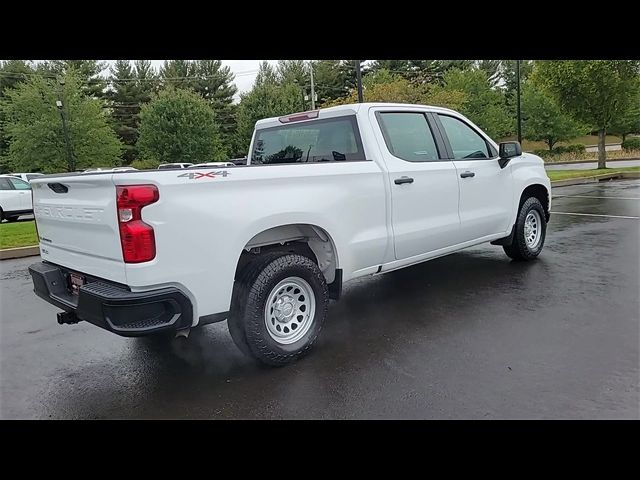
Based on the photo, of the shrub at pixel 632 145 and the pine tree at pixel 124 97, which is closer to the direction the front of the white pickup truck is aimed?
the shrub

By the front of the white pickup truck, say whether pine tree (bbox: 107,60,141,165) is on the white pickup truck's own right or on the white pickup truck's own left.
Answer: on the white pickup truck's own left

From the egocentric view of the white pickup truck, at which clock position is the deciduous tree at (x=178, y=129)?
The deciduous tree is roughly at 10 o'clock from the white pickup truck.

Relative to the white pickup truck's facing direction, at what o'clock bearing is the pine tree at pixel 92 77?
The pine tree is roughly at 10 o'clock from the white pickup truck.

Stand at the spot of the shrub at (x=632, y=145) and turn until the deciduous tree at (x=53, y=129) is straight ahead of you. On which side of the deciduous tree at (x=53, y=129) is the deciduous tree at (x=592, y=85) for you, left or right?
left

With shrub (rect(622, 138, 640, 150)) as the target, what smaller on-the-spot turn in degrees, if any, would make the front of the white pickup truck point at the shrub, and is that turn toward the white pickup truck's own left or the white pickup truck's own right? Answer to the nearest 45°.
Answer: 0° — it already faces it

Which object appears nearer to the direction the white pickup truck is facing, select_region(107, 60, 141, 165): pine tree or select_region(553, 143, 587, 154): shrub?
the shrub

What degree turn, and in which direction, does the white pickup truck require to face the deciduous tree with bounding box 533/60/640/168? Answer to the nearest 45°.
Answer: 0° — it already faces it

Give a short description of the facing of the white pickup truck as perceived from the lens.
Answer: facing away from the viewer and to the right of the viewer
